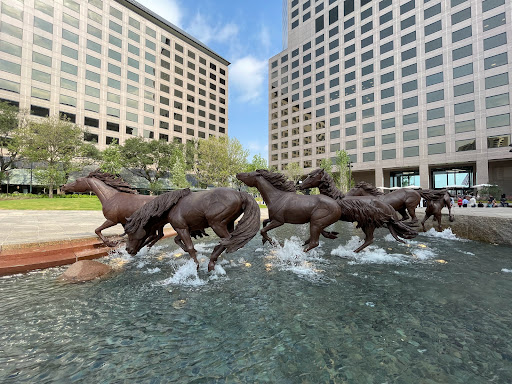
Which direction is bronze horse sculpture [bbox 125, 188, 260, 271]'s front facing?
to the viewer's left

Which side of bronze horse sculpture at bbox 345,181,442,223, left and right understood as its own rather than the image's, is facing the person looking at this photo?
left

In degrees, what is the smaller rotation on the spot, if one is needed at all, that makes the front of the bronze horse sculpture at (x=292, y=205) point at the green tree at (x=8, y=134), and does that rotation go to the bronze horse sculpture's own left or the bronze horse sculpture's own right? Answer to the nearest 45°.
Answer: approximately 45° to the bronze horse sculpture's own right

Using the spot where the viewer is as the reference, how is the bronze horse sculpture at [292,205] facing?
facing to the left of the viewer

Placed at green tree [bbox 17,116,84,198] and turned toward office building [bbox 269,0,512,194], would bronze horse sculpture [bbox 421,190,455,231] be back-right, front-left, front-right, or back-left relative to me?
front-right

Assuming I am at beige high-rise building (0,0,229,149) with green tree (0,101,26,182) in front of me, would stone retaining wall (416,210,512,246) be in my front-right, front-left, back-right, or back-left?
front-left

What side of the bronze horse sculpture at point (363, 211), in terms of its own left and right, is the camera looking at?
left

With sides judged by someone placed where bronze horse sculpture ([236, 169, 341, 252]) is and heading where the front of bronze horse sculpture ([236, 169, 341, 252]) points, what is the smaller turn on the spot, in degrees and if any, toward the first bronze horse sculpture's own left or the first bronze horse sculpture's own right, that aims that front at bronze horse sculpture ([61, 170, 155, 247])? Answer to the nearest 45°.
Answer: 0° — it already faces it

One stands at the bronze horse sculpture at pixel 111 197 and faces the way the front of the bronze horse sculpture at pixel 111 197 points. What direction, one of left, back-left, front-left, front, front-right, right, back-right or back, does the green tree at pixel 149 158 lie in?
right

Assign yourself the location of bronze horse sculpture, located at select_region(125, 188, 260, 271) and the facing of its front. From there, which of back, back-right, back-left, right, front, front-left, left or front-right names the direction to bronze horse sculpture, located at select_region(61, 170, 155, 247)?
front-right

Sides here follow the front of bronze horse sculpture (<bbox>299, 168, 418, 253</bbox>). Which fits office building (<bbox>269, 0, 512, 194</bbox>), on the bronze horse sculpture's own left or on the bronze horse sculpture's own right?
on the bronze horse sculpture's own right

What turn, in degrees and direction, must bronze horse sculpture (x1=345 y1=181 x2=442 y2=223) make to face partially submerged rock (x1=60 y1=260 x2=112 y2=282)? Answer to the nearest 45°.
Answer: approximately 45° to its left

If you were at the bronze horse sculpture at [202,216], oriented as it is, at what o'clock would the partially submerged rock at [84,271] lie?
The partially submerged rock is roughly at 12 o'clock from the bronze horse sculpture.

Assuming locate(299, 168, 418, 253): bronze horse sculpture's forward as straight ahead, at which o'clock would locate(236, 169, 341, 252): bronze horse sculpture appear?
locate(236, 169, 341, 252): bronze horse sculpture is roughly at 11 o'clock from locate(299, 168, 418, 253): bronze horse sculpture.

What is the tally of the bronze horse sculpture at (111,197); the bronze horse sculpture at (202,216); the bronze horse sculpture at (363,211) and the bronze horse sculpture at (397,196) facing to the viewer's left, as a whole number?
4
